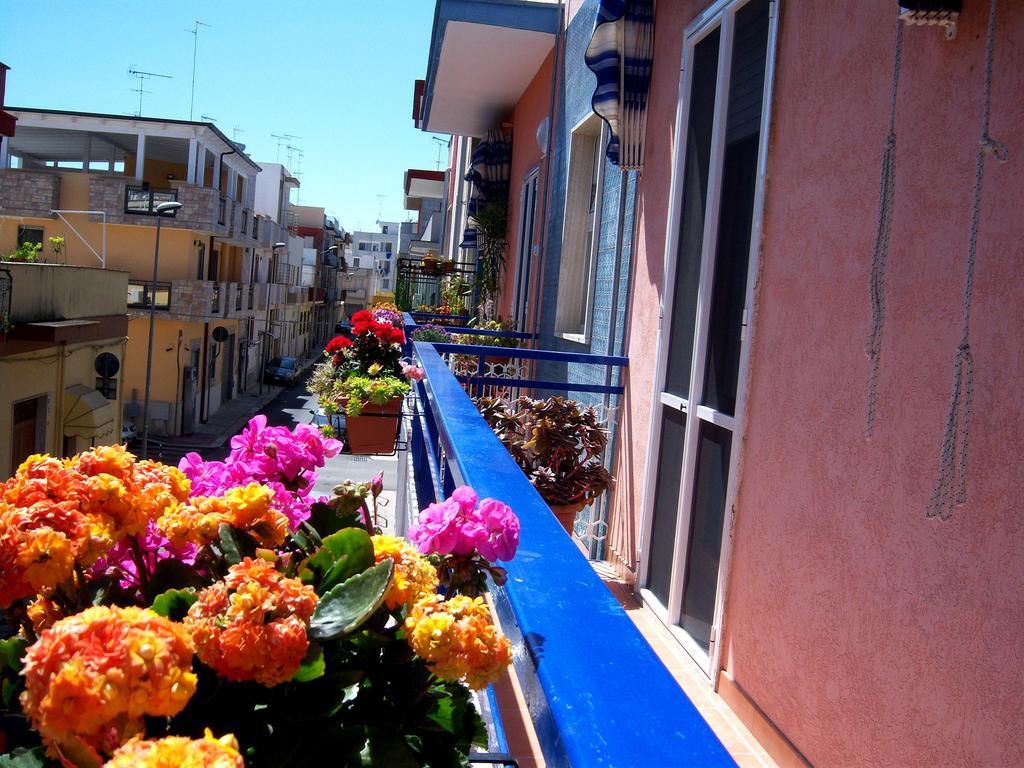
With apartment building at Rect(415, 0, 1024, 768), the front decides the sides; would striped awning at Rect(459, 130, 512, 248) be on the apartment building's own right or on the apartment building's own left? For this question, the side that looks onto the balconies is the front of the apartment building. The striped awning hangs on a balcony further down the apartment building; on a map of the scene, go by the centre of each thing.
on the apartment building's own right

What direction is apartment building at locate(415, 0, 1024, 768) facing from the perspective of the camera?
to the viewer's left

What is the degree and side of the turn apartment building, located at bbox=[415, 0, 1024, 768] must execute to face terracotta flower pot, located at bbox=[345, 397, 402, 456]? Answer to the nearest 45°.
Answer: approximately 45° to its right

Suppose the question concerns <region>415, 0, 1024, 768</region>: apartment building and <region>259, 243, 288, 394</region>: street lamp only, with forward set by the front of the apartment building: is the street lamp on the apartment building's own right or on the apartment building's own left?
on the apartment building's own right

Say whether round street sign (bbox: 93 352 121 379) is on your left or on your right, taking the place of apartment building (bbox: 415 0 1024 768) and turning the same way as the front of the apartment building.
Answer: on your right
